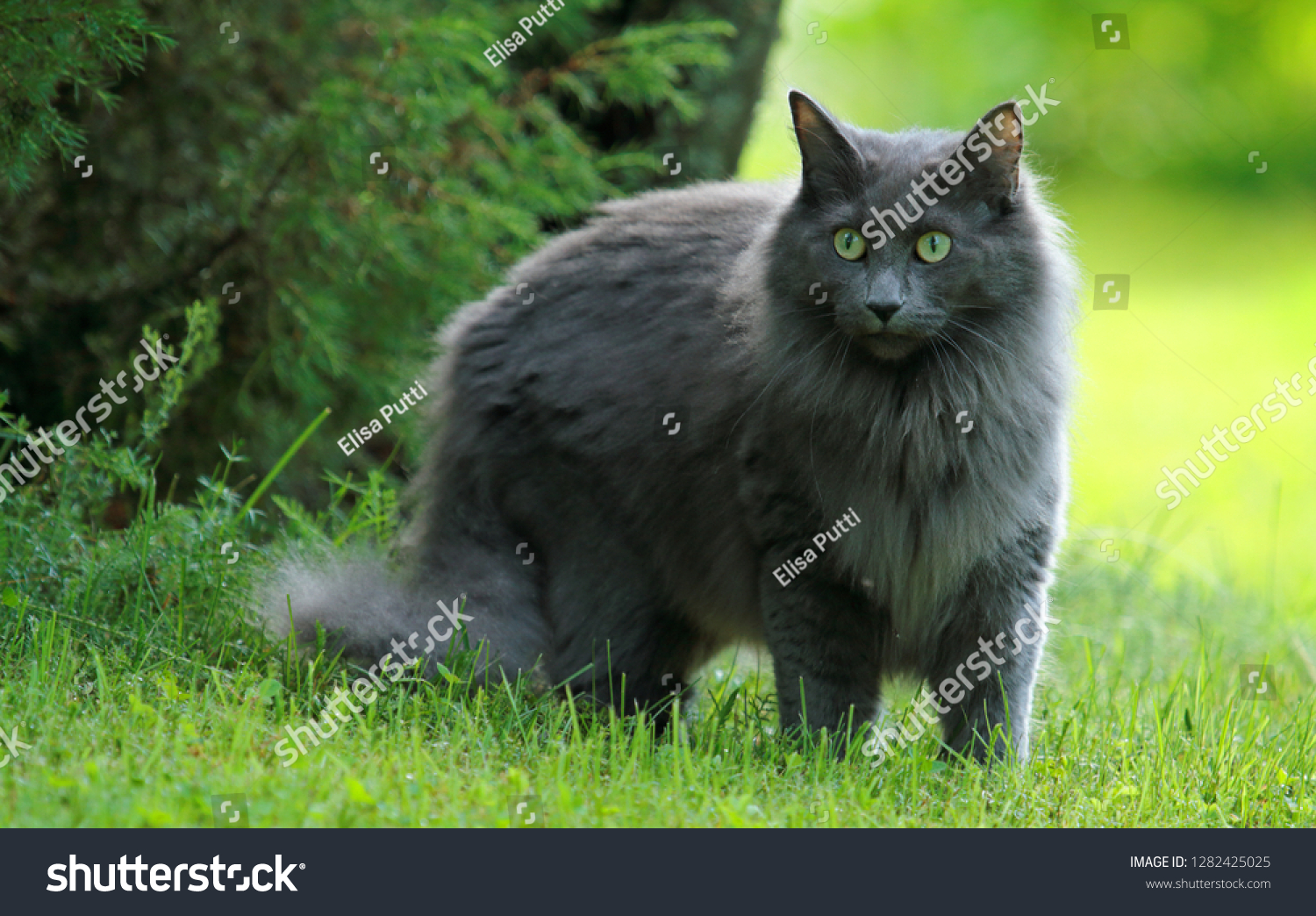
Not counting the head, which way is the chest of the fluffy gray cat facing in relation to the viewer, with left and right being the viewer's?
facing the viewer and to the right of the viewer
